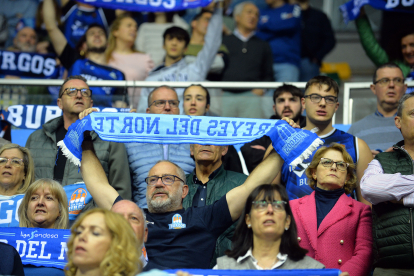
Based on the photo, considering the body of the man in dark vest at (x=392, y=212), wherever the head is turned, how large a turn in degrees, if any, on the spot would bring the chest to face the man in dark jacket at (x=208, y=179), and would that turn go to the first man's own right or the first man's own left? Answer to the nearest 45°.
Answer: approximately 90° to the first man's own right

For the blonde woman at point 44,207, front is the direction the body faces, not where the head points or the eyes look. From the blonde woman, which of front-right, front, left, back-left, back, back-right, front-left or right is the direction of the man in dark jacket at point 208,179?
left

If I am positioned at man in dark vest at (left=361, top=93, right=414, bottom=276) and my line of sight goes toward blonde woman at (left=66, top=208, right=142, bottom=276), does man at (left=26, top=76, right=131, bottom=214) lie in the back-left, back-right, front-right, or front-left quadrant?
front-right

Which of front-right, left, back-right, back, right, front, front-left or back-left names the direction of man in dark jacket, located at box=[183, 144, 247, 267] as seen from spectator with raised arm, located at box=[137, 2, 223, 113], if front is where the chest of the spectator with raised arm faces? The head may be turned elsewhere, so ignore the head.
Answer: front

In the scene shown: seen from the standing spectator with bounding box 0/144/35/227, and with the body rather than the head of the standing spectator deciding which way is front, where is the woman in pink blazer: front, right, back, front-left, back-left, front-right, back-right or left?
left

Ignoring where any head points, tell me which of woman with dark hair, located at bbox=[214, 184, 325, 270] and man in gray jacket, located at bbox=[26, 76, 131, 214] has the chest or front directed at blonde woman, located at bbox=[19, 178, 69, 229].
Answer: the man in gray jacket

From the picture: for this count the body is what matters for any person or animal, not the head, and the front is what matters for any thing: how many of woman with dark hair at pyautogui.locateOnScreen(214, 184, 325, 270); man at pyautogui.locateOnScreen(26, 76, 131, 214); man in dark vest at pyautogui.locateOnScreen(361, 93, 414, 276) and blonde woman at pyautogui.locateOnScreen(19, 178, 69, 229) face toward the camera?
4

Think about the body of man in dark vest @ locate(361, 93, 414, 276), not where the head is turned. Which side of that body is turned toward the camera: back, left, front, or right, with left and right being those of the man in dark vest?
front

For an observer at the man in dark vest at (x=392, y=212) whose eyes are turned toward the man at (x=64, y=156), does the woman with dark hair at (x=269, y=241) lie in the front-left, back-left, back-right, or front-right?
front-left

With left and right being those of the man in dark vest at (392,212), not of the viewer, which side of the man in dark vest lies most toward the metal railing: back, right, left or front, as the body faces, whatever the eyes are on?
back

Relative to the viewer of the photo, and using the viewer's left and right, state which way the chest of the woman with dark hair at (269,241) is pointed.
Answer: facing the viewer

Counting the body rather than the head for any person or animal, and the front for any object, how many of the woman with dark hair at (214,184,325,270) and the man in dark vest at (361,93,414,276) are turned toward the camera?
2
